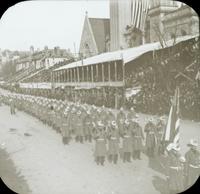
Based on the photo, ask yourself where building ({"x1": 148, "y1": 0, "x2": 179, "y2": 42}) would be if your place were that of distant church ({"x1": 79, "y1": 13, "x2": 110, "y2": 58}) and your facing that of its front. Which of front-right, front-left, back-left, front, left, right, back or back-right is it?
back-left

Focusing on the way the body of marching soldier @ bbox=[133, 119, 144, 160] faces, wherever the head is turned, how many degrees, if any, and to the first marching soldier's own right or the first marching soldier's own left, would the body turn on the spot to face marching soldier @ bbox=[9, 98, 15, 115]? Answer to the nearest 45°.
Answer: approximately 135° to the first marching soldier's own right

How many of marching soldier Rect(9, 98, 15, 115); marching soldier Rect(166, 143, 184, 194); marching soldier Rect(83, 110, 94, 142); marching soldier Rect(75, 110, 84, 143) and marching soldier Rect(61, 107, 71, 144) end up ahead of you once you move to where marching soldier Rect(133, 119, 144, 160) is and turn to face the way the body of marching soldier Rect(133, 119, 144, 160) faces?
1

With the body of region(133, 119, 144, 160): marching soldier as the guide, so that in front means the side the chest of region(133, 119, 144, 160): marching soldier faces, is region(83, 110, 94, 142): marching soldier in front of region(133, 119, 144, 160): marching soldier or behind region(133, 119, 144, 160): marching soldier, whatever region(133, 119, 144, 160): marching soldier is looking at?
behind

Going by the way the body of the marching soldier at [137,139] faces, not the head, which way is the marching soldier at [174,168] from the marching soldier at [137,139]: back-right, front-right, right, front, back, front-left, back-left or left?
front

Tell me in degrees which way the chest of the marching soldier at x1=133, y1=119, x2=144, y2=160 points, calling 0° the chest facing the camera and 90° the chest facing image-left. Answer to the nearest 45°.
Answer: approximately 315°

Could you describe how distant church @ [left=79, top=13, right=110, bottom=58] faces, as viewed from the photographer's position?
facing the viewer and to the left of the viewer
